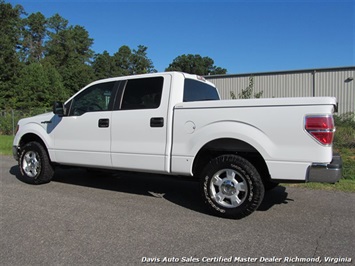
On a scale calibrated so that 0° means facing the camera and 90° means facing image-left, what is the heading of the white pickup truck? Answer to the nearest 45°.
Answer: approximately 135°
